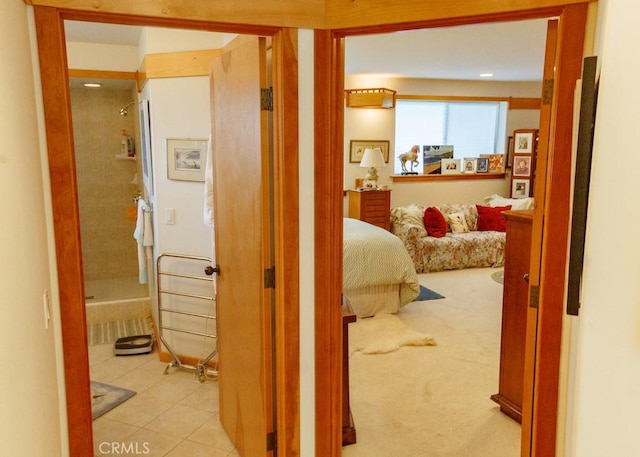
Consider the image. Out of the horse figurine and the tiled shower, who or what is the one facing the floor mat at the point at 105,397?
the tiled shower

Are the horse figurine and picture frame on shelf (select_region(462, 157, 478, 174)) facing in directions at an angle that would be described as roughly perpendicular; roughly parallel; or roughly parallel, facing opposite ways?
roughly perpendicular

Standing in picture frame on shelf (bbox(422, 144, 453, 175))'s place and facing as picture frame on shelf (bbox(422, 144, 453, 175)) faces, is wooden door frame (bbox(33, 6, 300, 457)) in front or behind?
in front

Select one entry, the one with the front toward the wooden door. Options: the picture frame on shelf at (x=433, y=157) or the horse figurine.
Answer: the picture frame on shelf

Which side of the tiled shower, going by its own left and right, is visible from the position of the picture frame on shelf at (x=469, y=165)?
left

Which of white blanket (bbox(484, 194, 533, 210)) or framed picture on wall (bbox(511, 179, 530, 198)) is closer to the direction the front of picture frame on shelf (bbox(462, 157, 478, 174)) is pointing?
the white blanket

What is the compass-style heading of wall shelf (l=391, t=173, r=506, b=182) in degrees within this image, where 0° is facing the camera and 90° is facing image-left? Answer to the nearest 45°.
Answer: approximately 0°

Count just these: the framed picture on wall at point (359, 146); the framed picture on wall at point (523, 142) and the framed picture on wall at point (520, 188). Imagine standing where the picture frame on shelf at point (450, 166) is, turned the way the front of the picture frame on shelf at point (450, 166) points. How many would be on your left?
2

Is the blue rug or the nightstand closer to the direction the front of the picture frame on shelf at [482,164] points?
the blue rug

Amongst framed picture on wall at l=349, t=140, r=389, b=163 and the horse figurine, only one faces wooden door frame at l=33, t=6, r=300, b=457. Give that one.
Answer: the framed picture on wall
